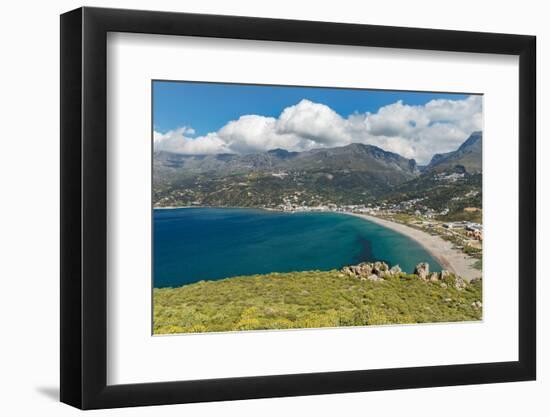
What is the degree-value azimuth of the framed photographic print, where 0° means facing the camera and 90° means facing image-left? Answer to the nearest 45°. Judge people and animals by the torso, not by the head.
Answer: approximately 315°
